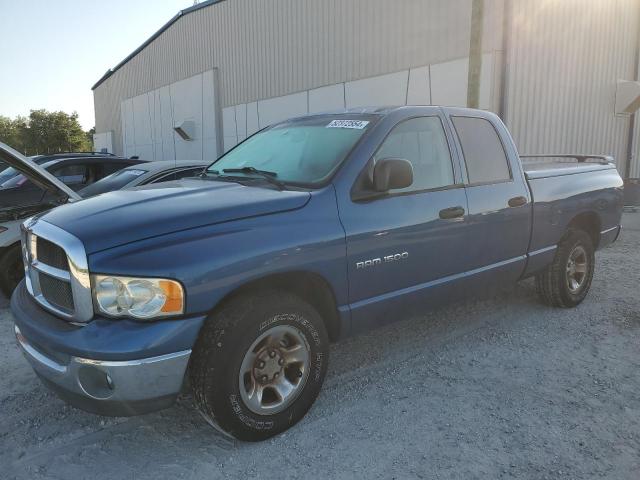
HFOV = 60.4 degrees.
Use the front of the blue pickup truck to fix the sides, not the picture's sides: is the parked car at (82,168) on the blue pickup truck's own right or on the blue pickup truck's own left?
on the blue pickup truck's own right

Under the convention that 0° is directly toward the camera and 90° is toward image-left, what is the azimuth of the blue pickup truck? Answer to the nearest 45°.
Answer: approximately 45°
